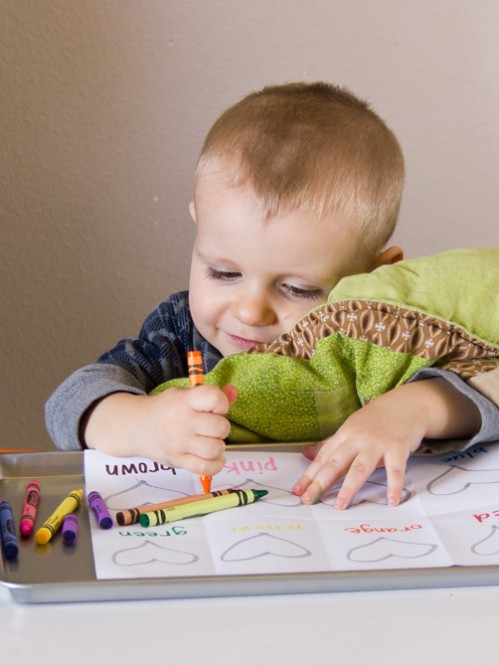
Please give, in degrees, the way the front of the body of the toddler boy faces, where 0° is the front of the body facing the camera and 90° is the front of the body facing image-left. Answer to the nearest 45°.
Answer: approximately 0°
